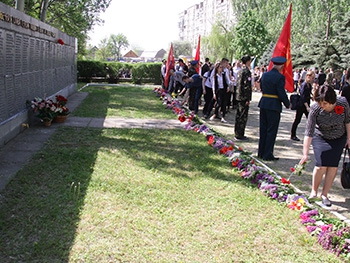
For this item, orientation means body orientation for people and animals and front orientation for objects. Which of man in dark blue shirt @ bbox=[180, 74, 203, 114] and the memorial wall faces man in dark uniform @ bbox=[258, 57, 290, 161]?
the memorial wall

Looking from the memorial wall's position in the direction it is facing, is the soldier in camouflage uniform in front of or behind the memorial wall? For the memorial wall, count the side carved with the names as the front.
in front

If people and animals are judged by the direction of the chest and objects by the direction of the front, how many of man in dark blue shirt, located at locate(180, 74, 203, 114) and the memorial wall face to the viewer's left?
1

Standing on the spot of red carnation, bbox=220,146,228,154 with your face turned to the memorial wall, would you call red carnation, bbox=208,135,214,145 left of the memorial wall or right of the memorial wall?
right

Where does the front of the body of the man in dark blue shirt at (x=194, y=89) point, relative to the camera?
to the viewer's left

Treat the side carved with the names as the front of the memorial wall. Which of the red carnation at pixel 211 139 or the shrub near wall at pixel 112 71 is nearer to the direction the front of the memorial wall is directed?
the red carnation

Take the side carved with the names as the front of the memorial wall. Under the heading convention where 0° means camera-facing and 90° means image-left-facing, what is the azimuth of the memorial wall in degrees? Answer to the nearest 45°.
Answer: approximately 315°

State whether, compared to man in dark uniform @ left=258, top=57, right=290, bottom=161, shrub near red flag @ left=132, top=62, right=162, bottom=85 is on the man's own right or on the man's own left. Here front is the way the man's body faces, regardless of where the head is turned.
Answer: on the man's own left

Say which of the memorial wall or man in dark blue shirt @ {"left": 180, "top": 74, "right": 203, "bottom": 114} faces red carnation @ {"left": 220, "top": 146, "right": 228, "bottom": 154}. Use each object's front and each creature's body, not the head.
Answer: the memorial wall

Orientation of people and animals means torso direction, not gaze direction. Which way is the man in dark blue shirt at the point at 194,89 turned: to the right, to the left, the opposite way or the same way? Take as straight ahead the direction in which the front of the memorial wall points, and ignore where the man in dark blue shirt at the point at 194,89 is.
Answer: the opposite way

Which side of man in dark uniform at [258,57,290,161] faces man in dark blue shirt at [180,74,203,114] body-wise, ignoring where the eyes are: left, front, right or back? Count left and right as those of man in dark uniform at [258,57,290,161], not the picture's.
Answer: left
